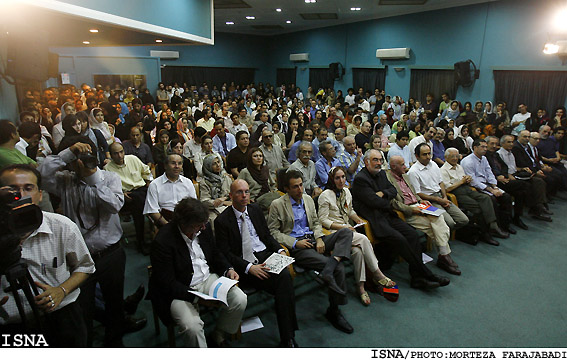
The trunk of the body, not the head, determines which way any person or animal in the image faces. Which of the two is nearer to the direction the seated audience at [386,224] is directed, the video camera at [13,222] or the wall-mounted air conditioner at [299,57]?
the video camera

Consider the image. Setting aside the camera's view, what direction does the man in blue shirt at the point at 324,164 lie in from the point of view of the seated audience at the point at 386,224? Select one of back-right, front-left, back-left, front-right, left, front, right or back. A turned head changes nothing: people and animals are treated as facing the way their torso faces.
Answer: back

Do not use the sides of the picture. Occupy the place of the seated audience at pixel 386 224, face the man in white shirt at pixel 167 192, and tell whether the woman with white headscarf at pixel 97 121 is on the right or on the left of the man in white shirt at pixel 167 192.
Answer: right

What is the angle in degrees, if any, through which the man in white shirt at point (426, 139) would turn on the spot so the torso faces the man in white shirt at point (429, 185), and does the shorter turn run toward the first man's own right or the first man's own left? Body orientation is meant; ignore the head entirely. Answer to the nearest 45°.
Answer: approximately 45° to the first man's own right

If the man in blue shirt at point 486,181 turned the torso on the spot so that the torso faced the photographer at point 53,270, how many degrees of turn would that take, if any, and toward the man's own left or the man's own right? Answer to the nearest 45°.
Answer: approximately 45° to the man's own right
